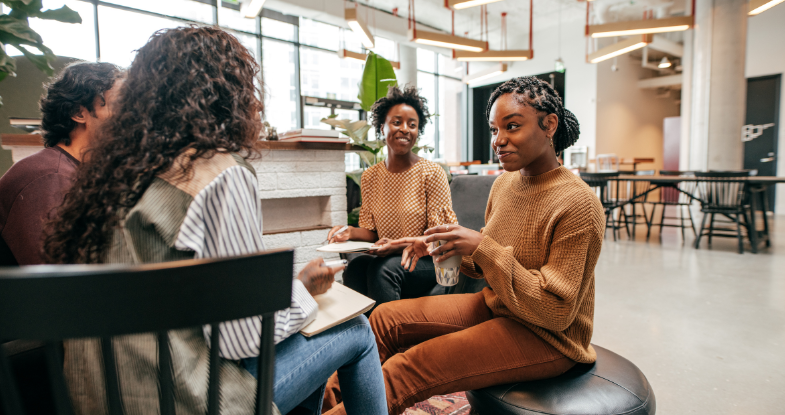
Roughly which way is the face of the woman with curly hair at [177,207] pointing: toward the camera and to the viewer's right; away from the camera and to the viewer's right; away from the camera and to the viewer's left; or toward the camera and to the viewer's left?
away from the camera and to the viewer's right

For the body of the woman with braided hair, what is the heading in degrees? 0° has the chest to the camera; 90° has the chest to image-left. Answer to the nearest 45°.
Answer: approximately 45°

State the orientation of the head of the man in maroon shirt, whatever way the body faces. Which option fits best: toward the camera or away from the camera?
away from the camera

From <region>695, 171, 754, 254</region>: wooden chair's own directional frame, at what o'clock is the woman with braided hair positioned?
The woman with braided hair is roughly at 6 o'clock from the wooden chair.

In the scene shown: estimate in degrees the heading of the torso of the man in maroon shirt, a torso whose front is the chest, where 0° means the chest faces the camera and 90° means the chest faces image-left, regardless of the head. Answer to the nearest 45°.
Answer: approximately 225°

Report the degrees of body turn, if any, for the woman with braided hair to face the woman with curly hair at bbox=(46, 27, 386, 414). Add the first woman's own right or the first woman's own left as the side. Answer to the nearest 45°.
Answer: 0° — they already face them

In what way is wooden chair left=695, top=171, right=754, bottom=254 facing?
away from the camera

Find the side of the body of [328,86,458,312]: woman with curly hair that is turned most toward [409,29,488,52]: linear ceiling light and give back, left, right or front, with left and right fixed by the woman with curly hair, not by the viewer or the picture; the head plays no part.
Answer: back

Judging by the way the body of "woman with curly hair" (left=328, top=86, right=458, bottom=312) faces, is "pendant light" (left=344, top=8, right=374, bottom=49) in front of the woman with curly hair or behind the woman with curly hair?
behind
